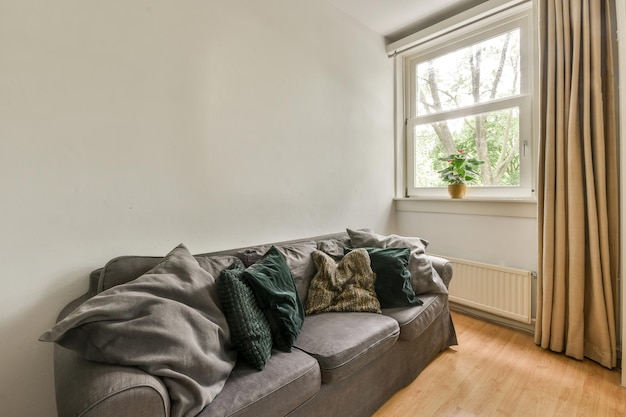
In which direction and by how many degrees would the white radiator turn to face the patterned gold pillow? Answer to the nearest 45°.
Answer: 0° — it already faces it

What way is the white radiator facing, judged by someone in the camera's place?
facing the viewer and to the left of the viewer

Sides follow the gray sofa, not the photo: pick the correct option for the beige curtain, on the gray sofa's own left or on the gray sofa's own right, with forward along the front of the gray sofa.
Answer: on the gray sofa's own left

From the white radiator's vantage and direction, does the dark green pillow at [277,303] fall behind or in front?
in front

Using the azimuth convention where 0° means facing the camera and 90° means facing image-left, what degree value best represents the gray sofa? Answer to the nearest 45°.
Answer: approximately 315°

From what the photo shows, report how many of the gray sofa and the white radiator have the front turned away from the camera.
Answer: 0

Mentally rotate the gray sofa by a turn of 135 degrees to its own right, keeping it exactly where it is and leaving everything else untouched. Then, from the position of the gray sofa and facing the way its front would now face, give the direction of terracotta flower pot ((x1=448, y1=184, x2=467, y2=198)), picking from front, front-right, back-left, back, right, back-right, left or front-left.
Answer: back-right
